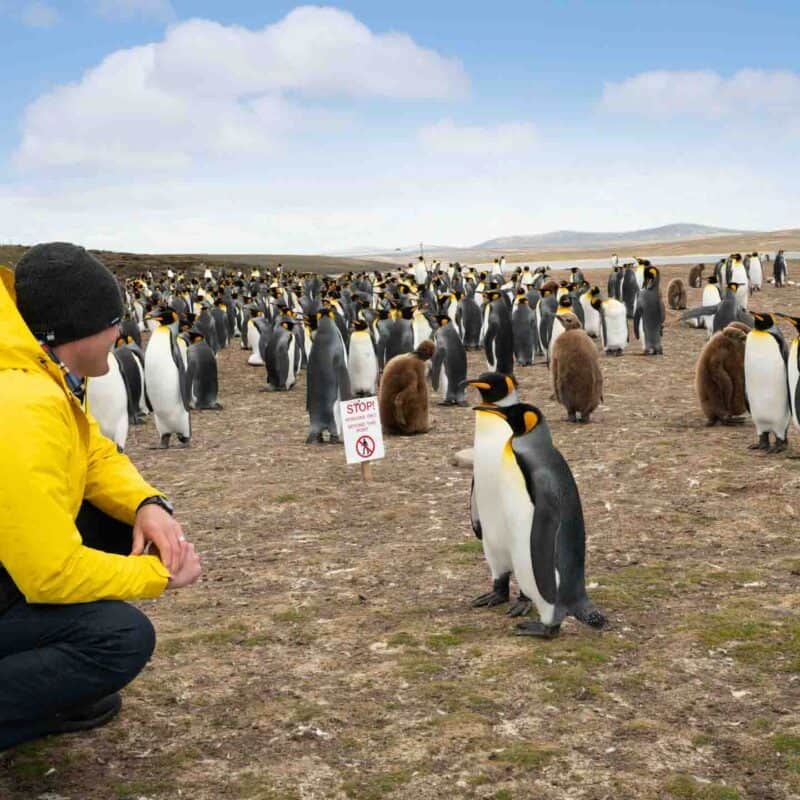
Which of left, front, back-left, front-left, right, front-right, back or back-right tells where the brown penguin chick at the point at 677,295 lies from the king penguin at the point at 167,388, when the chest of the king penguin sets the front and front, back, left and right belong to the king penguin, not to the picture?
back

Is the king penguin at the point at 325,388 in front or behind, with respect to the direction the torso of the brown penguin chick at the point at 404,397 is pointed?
behind

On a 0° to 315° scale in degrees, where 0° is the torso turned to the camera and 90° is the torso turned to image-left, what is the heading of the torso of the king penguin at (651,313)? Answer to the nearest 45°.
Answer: approximately 135°

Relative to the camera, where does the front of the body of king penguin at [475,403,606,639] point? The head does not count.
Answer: to the viewer's left

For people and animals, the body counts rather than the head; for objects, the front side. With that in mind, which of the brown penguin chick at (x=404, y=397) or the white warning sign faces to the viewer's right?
the brown penguin chick

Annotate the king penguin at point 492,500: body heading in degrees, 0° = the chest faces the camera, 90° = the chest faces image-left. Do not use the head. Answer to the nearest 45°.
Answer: approximately 45°

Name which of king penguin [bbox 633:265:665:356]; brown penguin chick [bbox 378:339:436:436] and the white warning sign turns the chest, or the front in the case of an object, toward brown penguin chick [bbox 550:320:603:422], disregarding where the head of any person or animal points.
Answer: brown penguin chick [bbox 378:339:436:436]

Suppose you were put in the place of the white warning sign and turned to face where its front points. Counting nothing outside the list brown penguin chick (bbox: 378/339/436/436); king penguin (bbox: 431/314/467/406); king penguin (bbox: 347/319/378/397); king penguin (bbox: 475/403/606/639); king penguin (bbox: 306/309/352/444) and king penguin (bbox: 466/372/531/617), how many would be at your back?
4

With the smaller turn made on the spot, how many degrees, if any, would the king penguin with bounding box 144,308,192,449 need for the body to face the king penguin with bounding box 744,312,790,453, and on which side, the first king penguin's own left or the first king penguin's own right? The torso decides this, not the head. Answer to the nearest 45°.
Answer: approximately 90° to the first king penguin's own left

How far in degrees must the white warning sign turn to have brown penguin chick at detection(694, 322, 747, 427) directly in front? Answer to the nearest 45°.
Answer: approximately 135° to its left

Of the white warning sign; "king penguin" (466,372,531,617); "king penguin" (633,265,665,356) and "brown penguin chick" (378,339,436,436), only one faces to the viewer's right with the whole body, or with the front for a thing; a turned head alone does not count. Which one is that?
the brown penguin chick

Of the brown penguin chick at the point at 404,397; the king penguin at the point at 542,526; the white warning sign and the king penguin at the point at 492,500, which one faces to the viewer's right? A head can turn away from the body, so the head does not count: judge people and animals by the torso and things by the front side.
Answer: the brown penguin chick
